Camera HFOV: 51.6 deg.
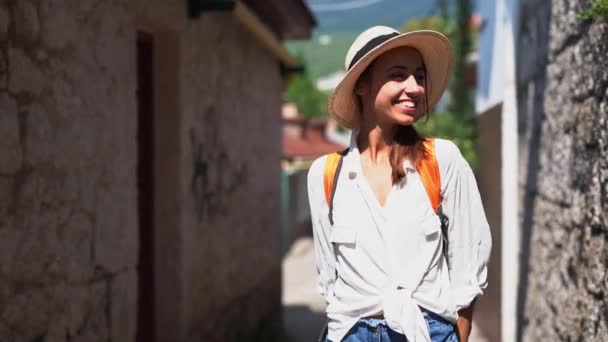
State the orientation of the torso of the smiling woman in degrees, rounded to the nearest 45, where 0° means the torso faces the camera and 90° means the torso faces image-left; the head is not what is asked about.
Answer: approximately 0°
